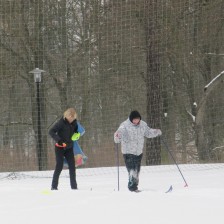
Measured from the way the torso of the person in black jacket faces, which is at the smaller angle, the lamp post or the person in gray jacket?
the person in gray jacket

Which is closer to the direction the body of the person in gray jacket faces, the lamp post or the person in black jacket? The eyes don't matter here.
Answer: the person in black jacket

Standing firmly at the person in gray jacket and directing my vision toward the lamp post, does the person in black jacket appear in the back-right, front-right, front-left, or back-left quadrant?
front-left

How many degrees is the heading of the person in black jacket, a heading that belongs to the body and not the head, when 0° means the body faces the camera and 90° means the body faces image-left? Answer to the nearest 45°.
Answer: approximately 315°

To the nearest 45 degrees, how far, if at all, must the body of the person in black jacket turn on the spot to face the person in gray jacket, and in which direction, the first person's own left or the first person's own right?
approximately 45° to the first person's own left

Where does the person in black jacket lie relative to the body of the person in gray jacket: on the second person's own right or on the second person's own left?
on the second person's own right

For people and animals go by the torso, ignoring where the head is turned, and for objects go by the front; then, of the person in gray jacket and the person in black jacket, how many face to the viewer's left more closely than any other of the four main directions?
0

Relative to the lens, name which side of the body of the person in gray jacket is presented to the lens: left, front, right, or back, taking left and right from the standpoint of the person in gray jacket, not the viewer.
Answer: front
